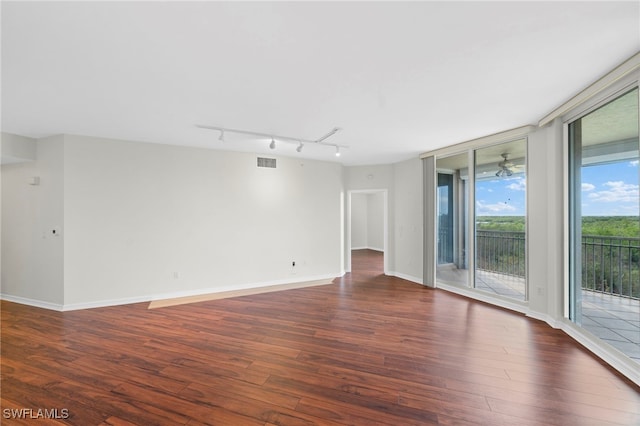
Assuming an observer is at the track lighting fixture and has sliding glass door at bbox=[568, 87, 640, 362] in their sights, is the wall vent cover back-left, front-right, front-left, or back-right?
back-left

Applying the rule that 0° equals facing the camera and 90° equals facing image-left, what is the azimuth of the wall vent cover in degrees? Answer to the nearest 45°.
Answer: approximately 0°

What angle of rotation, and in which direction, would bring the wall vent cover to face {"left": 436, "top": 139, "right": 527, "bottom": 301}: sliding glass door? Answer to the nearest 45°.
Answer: approximately 45° to its left

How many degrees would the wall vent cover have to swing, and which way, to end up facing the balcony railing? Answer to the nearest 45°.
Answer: approximately 45° to its left

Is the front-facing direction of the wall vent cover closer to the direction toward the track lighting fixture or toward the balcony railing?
the track lighting fixture

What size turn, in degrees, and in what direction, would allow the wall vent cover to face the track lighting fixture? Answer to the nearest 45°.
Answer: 0° — it already faces it
